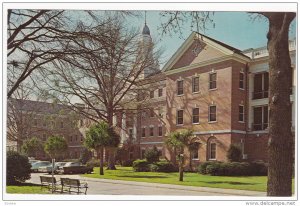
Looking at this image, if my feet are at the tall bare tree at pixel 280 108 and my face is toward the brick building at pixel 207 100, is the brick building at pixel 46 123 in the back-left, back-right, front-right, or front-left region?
front-left

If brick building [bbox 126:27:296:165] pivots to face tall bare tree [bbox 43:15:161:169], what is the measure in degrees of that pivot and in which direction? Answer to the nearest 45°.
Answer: approximately 45° to its right

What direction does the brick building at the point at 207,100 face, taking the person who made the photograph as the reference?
facing the viewer and to the left of the viewer

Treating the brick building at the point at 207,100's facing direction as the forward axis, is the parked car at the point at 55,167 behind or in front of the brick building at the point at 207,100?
in front

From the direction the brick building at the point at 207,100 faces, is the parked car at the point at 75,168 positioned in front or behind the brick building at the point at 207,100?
in front
